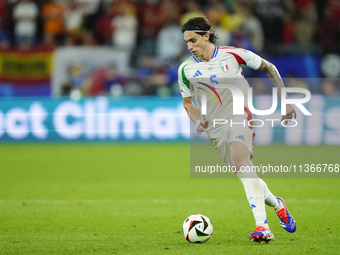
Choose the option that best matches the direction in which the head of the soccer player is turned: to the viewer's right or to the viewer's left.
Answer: to the viewer's left

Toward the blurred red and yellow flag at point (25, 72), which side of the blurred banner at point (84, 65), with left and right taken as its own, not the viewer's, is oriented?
right

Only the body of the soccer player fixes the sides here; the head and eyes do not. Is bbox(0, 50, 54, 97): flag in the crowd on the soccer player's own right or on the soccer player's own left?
on the soccer player's own right

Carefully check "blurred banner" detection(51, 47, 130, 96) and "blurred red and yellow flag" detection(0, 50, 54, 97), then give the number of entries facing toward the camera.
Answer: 2

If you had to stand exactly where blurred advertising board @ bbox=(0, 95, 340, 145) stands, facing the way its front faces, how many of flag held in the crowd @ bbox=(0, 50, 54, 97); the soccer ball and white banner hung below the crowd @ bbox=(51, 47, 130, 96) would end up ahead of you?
1

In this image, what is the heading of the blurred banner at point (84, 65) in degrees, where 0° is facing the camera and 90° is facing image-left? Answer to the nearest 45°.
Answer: approximately 0°

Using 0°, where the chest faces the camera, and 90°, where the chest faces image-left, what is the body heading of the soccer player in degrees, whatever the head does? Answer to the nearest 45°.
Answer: approximately 45°

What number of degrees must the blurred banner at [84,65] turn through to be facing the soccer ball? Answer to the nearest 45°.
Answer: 0° — it already faces it

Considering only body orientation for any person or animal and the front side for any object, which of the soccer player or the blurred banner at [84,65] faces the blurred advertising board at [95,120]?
the blurred banner at [84,65]
